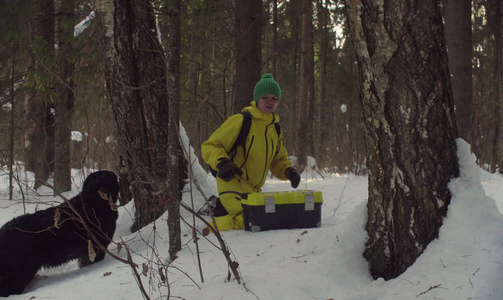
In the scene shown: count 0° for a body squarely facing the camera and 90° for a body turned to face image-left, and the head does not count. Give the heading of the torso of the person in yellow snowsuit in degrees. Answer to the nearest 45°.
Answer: approximately 315°

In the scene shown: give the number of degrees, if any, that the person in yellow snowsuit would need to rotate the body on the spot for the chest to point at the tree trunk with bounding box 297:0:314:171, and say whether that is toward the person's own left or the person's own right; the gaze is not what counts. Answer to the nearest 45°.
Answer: approximately 135° to the person's own left

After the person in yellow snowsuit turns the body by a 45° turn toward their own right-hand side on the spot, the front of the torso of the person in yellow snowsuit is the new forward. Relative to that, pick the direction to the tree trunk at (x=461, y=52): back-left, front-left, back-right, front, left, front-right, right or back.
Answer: back-left

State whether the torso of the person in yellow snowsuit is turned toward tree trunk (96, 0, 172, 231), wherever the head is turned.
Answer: no

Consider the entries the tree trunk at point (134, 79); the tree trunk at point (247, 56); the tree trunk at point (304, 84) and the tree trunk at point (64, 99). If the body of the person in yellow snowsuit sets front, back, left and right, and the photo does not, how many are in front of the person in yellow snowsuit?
0

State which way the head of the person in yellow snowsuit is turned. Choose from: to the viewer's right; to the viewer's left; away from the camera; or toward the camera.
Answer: toward the camera

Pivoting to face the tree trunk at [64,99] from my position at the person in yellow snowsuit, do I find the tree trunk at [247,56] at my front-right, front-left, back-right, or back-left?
front-right

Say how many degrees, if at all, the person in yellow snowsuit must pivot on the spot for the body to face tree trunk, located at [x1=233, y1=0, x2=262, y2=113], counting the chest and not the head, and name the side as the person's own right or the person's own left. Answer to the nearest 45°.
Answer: approximately 135° to the person's own left

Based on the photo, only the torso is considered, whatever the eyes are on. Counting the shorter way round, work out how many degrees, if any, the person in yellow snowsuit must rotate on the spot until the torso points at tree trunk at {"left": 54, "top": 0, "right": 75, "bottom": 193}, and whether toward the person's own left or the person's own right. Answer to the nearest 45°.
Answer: approximately 180°
